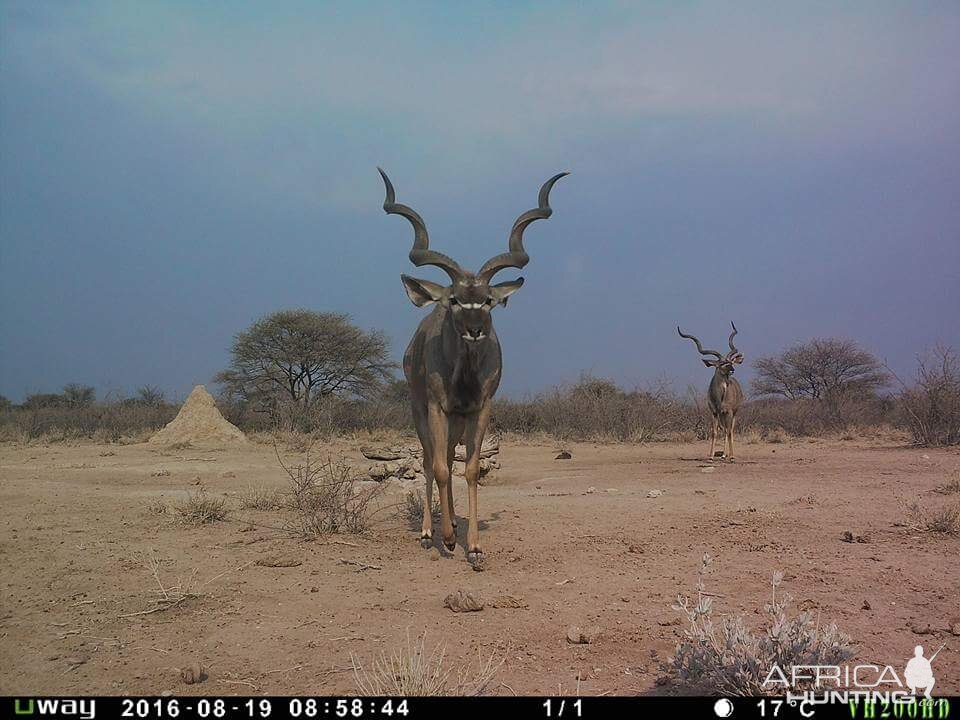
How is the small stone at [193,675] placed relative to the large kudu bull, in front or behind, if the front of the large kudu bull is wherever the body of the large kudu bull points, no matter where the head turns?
in front

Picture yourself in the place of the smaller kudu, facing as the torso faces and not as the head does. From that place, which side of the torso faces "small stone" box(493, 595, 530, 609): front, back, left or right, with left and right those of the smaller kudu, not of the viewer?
front

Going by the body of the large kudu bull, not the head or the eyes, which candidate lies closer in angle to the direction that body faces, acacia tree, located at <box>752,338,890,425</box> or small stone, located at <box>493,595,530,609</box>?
the small stone

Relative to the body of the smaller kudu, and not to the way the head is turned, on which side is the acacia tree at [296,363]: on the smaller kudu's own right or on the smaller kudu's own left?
on the smaller kudu's own right

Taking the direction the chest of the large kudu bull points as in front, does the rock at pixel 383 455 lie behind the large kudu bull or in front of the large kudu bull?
behind

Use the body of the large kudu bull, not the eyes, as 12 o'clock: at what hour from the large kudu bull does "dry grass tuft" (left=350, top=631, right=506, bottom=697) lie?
The dry grass tuft is roughly at 12 o'clock from the large kudu bull.

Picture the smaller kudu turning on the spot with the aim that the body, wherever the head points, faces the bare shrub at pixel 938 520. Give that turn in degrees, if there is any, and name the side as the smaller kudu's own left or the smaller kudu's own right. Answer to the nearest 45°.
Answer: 0° — it already faces it

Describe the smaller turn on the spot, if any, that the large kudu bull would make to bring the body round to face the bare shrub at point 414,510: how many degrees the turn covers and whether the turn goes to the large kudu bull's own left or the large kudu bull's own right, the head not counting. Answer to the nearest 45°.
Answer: approximately 180°

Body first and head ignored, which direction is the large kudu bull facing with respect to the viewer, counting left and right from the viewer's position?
facing the viewer

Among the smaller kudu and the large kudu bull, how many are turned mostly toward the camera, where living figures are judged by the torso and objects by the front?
2

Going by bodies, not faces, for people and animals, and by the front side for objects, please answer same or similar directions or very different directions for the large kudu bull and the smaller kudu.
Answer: same or similar directions

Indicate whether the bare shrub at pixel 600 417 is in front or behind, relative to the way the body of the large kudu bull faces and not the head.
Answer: behind

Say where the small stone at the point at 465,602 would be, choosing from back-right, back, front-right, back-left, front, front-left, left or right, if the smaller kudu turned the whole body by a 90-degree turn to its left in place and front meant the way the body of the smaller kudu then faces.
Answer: right

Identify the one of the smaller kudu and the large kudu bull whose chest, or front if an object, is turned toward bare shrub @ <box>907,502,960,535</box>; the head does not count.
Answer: the smaller kudu

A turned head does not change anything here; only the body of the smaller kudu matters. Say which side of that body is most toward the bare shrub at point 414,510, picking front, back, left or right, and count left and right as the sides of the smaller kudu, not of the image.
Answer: front

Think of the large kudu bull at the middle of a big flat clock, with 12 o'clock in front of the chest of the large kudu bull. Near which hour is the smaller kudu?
The smaller kudu is roughly at 7 o'clock from the large kudu bull.

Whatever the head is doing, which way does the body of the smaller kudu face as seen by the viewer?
toward the camera
